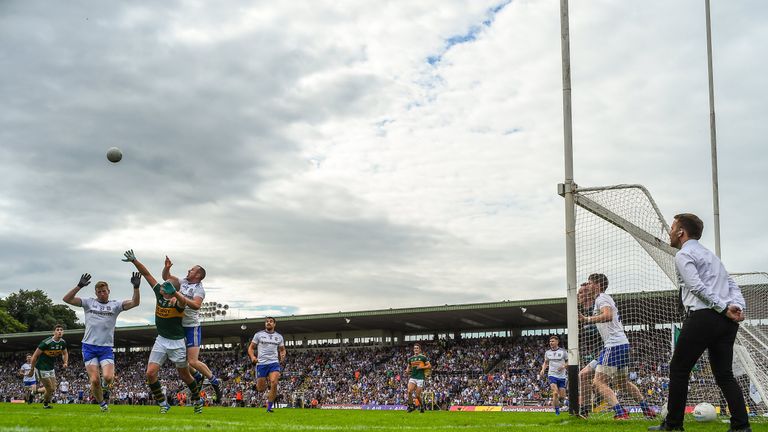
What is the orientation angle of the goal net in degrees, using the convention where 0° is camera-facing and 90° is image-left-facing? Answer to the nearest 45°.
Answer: approximately 135°

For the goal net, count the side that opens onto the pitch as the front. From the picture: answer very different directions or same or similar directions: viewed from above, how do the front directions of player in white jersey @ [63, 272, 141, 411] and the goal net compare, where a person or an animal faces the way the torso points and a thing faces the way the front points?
very different directions

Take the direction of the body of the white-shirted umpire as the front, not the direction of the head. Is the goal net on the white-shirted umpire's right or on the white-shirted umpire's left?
on the white-shirted umpire's right

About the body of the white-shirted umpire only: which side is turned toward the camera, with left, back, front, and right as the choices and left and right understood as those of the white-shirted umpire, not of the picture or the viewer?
left

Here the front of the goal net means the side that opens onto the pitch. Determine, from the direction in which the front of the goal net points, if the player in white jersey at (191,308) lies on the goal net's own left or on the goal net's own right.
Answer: on the goal net's own left
